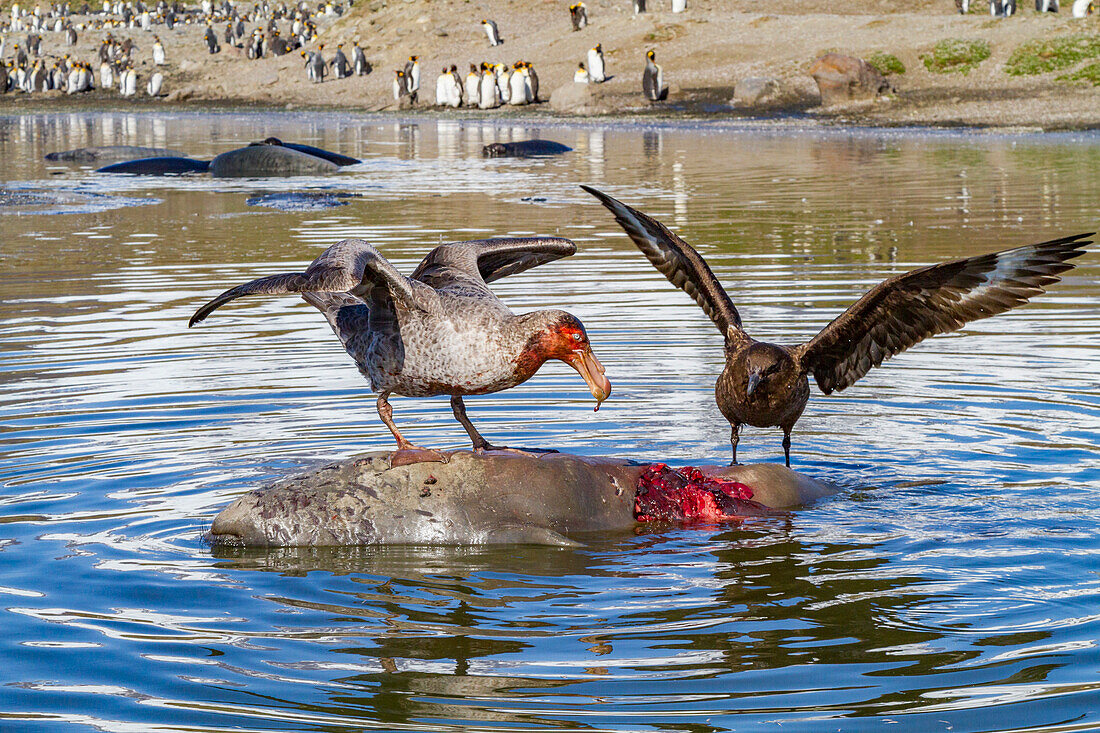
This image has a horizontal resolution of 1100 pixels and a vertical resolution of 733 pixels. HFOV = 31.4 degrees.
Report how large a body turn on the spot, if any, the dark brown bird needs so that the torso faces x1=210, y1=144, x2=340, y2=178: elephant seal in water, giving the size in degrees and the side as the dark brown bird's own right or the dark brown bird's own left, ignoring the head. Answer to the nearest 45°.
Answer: approximately 135° to the dark brown bird's own right

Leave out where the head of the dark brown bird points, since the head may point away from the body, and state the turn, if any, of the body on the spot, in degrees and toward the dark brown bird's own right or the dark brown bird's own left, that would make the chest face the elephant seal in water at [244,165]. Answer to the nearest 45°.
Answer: approximately 135° to the dark brown bird's own right

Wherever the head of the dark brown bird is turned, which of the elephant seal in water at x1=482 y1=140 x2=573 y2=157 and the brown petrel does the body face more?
the brown petrel

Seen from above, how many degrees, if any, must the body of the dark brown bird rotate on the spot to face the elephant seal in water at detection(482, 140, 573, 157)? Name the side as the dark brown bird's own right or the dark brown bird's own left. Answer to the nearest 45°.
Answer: approximately 180°

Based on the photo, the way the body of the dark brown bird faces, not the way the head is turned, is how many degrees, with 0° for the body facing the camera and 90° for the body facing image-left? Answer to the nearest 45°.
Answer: approximately 0°

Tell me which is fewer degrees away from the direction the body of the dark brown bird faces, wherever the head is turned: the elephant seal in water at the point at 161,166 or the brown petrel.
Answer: the brown petrel

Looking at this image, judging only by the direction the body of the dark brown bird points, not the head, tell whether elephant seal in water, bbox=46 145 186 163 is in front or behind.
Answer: behind
